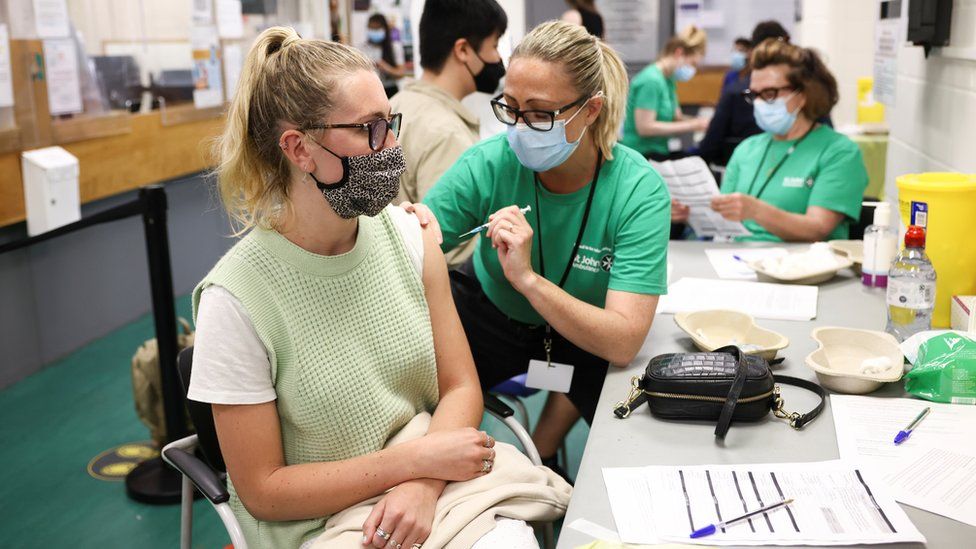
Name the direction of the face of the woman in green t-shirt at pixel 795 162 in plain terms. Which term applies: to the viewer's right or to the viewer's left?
to the viewer's left

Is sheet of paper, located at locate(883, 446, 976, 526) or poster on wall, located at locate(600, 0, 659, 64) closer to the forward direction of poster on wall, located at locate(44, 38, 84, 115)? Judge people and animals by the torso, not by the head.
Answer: the sheet of paper

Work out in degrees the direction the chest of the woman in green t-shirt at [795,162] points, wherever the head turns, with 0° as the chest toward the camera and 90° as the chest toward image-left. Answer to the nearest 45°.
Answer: approximately 45°

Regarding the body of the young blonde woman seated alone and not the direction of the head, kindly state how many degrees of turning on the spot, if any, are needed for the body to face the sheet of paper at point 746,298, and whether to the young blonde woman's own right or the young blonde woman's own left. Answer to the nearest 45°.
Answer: approximately 90° to the young blonde woman's own left

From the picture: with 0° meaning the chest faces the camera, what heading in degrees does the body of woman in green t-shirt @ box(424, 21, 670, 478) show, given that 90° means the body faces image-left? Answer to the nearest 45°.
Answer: approximately 45°

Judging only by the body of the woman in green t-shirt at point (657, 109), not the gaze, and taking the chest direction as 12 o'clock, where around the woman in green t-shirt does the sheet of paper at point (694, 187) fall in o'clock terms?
The sheet of paper is roughly at 3 o'clock from the woman in green t-shirt.

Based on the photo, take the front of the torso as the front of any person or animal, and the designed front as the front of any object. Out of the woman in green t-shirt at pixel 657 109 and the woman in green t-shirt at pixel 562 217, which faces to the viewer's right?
the woman in green t-shirt at pixel 657 109

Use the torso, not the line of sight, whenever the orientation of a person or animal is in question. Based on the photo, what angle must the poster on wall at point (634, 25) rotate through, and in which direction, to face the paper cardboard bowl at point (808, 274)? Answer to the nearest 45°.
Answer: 0° — it already faces it

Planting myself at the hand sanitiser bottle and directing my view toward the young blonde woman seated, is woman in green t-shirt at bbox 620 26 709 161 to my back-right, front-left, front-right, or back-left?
back-right

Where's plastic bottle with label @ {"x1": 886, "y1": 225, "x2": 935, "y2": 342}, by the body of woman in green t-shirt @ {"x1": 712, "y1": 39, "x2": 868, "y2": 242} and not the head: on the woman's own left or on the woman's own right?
on the woman's own left

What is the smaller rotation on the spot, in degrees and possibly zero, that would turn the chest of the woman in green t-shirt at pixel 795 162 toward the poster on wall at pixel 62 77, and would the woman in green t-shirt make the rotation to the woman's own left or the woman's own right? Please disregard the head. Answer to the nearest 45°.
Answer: approximately 45° to the woman's own right
